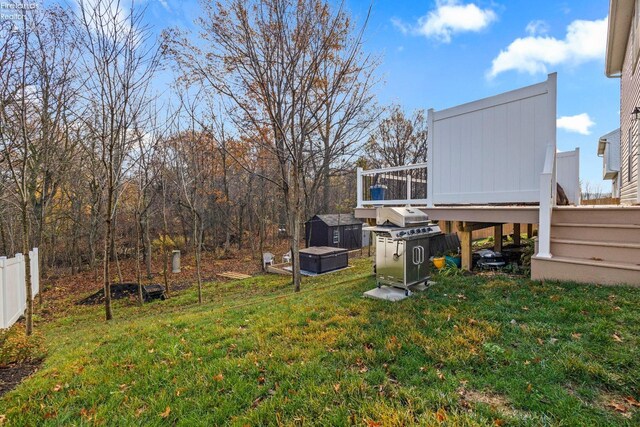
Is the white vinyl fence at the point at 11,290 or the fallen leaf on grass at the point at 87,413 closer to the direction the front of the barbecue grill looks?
the fallen leaf on grass

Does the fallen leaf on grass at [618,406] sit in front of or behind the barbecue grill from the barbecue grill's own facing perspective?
in front

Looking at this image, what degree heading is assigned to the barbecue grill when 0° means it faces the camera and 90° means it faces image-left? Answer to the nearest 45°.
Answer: approximately 315°

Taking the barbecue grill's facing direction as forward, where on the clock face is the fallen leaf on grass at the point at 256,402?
The fallen leaf on grass is roughly at 2 o'clock from the barbecue grill.

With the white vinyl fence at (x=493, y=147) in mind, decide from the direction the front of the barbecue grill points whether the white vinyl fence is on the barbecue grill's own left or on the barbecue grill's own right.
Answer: on the barbecue grill's own left

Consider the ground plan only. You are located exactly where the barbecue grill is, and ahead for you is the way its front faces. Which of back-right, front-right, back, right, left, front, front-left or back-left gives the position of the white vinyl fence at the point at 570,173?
left

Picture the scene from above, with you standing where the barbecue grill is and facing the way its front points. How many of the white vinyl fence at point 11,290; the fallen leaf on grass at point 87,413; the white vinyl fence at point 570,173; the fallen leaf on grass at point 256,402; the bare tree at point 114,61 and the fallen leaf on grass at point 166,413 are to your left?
1

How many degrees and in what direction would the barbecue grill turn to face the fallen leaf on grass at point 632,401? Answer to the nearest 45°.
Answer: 0° — it already faces it

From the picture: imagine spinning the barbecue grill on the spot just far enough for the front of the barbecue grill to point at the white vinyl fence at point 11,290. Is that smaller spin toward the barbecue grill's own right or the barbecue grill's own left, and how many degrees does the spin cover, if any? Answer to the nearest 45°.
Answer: approximately 135° to the barbecue grill's own right

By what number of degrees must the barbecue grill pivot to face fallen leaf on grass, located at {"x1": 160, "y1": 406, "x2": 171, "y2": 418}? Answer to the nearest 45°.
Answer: approximately 90° to its right

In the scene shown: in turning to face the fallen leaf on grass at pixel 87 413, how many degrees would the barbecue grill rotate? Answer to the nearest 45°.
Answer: approximately 90° to its right

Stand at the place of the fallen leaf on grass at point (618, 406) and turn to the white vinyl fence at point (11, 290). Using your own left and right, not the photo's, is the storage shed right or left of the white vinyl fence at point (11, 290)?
right
